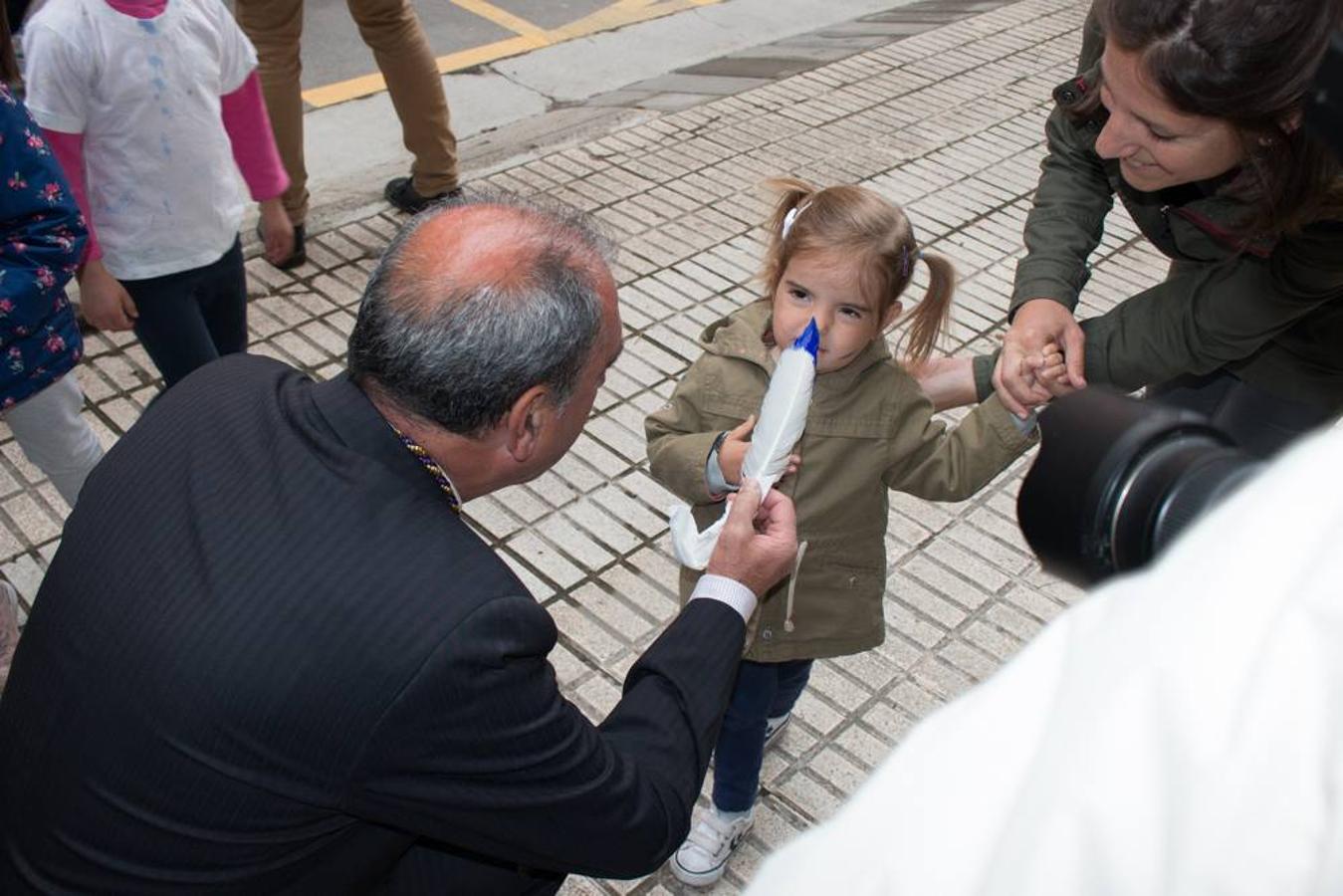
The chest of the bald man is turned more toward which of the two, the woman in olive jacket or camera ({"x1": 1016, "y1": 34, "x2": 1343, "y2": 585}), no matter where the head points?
the woman in olive jacket

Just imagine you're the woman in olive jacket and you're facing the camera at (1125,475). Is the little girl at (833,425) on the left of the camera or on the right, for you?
right

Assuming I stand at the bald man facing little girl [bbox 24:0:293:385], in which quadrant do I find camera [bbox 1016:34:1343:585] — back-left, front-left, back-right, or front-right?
back-right

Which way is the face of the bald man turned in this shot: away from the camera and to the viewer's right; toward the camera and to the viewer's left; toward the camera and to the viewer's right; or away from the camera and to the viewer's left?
away from the camera and to the viewer's right

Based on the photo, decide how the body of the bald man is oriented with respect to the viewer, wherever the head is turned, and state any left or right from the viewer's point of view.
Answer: facing away from the viewer and to the right of the viewer

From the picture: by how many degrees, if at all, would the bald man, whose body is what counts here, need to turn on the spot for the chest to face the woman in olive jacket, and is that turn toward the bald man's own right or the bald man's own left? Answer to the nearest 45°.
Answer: approximately 45° to the bald man's own right

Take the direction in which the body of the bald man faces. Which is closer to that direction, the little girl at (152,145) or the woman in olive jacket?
the woman in olive jacket

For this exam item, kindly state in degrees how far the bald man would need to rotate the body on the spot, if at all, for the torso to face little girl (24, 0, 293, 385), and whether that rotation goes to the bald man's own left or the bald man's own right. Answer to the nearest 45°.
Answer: approximately 45° to the bald man's own left

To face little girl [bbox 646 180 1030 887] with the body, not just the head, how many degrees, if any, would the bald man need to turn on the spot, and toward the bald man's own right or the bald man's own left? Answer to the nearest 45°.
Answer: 0° — they already face them

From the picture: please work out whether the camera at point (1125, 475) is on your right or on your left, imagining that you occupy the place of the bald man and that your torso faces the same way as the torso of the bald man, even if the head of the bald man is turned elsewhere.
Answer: on your right
